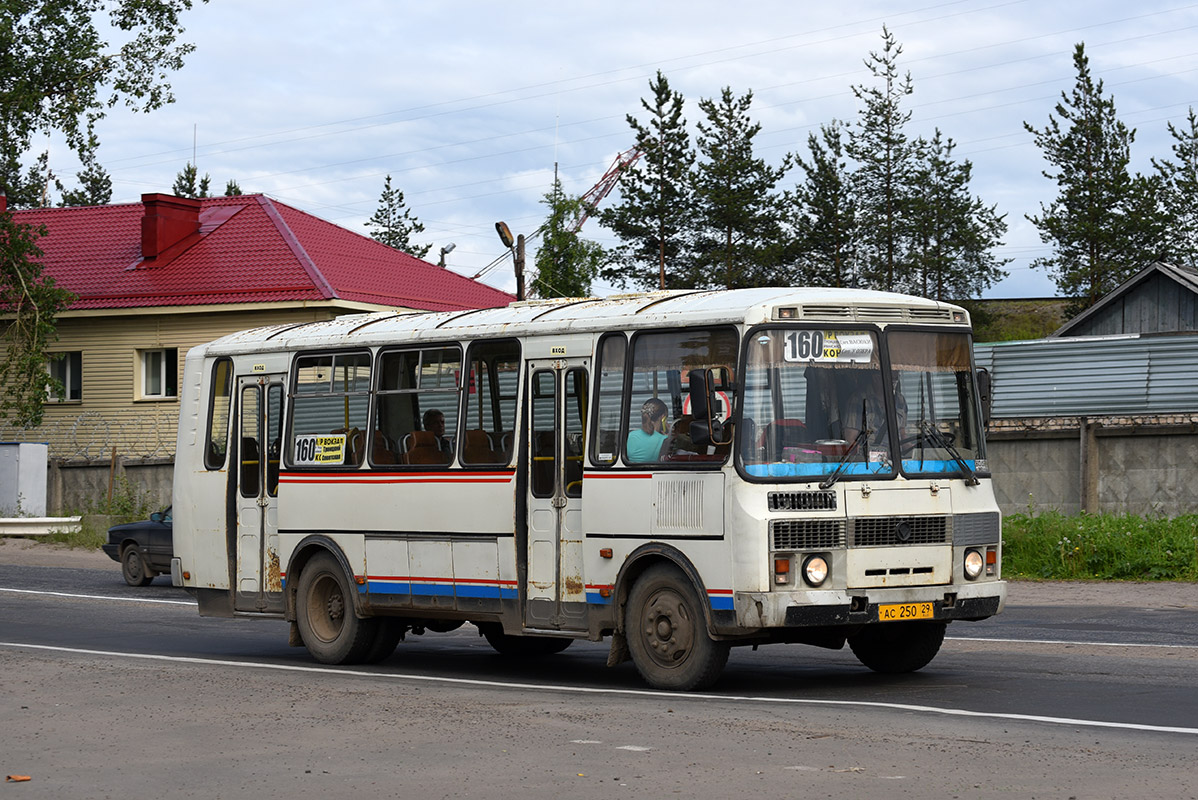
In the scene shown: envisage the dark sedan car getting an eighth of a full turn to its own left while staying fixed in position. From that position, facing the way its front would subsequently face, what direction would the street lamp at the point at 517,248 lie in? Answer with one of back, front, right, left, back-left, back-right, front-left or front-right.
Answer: back-right

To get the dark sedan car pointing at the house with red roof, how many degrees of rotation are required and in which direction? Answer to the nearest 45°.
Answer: approximately 45° to its right

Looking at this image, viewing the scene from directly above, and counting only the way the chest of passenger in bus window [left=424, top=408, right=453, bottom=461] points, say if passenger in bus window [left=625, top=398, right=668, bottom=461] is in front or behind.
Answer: in front

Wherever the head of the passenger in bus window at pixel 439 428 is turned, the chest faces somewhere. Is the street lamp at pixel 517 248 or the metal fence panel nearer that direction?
the metal fence panel

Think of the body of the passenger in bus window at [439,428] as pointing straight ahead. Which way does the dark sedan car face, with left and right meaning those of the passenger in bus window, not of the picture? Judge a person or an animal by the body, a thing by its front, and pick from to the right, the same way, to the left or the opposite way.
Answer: the opposite way

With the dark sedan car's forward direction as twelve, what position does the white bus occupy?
The white bus is roughly at 7 o'clock from the dark sedan car.

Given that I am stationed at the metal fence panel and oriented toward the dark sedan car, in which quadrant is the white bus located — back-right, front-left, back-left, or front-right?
front-left

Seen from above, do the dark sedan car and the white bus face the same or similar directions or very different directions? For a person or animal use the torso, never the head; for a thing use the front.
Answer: very different directions

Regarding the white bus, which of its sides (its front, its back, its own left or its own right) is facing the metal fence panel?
left

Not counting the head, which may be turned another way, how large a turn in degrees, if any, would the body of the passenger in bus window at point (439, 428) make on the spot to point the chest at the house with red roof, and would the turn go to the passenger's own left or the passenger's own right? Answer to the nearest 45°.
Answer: approximately 135° to the passenger's own left

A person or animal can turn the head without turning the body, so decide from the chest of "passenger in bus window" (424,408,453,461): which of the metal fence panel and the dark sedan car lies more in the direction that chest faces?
the metal fence panel

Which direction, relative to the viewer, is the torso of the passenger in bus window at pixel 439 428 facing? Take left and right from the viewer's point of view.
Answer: facing the viewer and to the right of the viewer

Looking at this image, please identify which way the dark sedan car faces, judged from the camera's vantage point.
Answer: facing away from the viewer and to the left of the viewer

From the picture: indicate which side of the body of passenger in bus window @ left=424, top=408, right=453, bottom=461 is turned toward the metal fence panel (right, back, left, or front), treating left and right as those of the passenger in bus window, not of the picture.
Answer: left

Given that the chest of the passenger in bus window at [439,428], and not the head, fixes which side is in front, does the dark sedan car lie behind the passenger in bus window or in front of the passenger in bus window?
behind

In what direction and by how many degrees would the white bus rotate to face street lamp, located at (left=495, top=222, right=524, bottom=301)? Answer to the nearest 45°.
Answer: approximately 135° to its left

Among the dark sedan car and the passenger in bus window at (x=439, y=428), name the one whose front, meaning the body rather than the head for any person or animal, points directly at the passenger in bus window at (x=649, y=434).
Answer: the passenger in bus window at (x=439, y=428)
